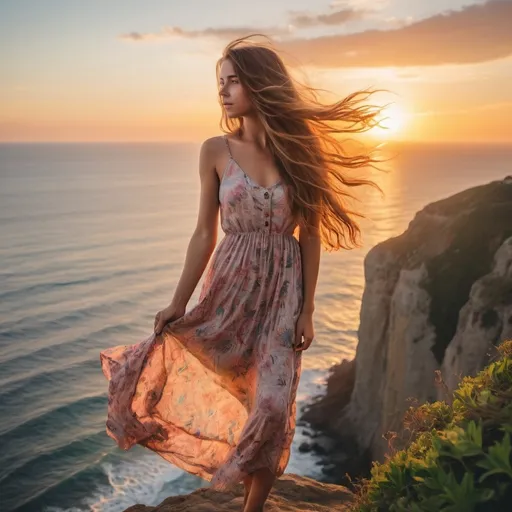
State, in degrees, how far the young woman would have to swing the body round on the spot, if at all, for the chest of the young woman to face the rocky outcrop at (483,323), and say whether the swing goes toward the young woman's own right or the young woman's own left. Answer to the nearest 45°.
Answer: approximately 135° to the young woman's own left

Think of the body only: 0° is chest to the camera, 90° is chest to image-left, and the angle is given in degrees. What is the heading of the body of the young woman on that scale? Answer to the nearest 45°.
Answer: approximately 0°

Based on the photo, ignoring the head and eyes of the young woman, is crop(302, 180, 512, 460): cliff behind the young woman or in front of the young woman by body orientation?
behind

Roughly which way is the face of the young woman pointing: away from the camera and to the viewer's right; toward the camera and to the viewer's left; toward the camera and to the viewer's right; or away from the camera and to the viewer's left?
toward the camera and to the viewer's left
